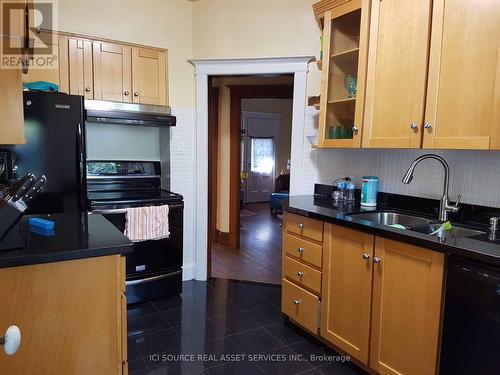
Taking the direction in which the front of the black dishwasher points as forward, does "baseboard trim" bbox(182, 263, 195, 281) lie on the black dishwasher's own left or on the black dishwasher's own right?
on the black dishwasher's own right

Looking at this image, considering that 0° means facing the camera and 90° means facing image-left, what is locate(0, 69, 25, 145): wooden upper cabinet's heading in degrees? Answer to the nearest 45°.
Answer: approximately 270°

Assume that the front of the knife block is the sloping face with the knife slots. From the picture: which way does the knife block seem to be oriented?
to the viewer's right

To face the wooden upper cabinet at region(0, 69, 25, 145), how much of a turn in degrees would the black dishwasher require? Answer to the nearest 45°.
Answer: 0° — it already faces it
